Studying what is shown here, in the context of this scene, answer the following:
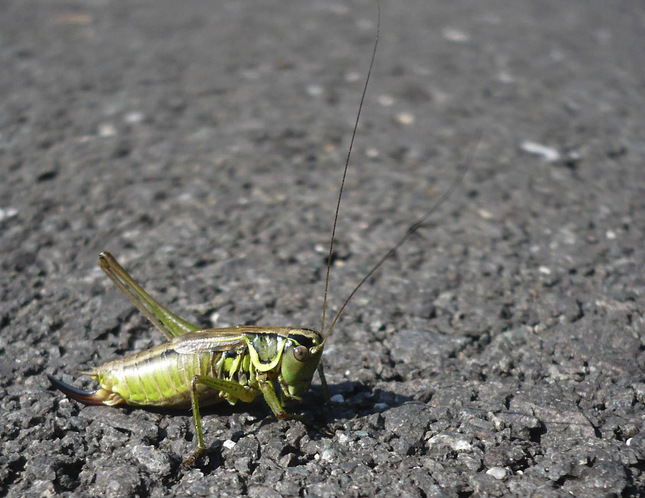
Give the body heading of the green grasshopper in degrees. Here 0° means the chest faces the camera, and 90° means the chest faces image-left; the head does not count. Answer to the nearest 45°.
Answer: approximately 270°
